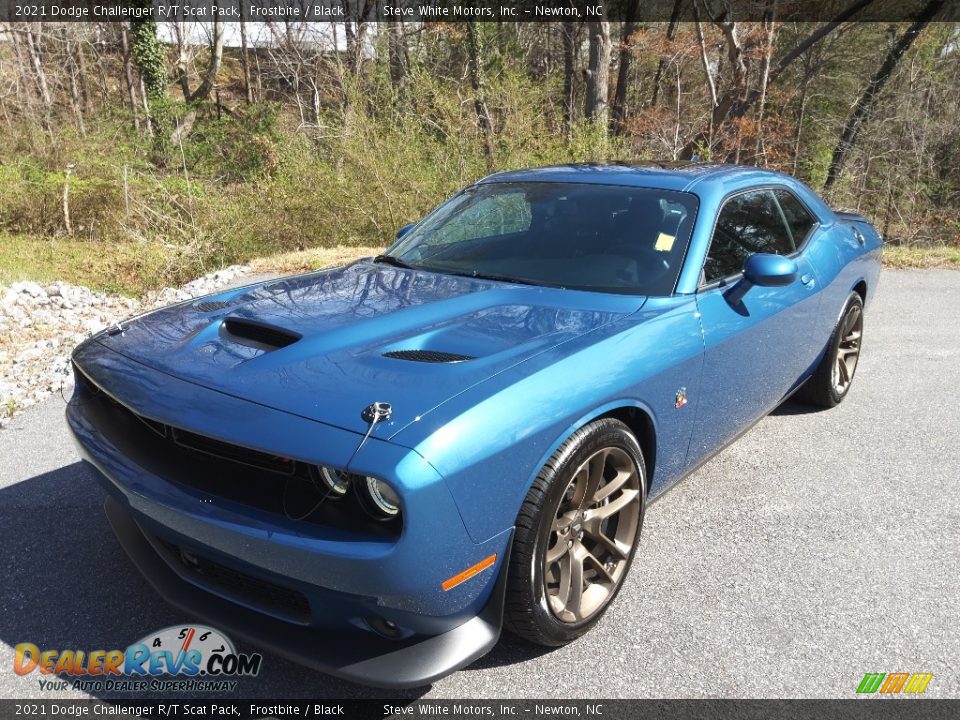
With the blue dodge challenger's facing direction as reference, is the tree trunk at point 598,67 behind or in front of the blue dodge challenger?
behind

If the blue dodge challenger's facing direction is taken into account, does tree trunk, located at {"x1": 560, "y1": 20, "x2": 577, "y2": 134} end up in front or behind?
behind

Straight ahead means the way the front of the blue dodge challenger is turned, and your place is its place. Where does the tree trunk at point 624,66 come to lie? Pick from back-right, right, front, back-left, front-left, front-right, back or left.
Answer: back-right

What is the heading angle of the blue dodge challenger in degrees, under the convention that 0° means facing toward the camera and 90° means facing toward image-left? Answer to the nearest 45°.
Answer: approximately 45°

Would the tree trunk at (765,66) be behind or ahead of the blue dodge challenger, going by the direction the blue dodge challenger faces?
behind
